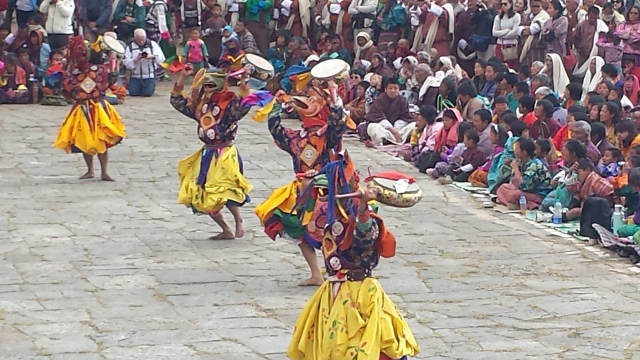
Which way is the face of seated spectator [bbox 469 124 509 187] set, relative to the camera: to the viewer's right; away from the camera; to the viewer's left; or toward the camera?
to the viewer's left

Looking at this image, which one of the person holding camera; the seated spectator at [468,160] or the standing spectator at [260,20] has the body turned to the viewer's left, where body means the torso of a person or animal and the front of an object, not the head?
the seated spectator

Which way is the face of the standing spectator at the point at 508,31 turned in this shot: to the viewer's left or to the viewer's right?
to the viewer's left

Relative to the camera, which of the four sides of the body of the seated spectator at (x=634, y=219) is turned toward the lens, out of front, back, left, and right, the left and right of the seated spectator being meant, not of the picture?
left

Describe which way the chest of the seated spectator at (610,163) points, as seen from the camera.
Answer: to the viewer's left

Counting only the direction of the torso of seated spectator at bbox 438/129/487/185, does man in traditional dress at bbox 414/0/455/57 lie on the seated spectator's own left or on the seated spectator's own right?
on the seated spectator's own right

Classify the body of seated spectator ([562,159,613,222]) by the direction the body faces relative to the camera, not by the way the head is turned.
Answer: to the viewer's left

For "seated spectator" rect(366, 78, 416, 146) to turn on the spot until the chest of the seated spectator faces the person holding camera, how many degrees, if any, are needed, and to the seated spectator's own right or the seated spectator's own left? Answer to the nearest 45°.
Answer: approximately 135° to the seated spectator's own right

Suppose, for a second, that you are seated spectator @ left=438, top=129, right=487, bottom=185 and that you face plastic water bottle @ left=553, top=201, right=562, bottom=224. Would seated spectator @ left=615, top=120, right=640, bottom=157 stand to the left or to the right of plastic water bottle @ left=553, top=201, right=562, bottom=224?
left

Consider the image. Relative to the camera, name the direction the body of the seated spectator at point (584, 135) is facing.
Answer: to the viewer's left

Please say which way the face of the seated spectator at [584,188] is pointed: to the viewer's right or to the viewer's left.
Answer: to the viewer's left

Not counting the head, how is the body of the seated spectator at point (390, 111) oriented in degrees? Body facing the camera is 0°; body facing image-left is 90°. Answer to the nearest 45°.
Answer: approximately 0°

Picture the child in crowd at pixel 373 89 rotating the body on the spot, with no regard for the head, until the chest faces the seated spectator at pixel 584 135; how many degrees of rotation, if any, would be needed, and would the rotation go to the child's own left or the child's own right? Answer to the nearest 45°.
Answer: approximately 90° to the child's own left
